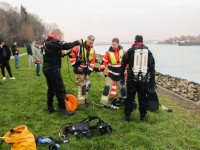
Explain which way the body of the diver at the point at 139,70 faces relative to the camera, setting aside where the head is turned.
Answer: away from the camera

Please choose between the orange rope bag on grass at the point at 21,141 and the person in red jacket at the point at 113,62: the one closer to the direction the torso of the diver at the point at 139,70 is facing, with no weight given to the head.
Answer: the person in red jacket

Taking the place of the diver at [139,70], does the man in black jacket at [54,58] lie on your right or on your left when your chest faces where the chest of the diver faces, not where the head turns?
on your left

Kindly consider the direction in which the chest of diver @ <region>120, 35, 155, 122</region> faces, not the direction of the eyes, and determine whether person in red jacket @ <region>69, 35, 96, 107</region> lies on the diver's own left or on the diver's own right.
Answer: on the diver's own left

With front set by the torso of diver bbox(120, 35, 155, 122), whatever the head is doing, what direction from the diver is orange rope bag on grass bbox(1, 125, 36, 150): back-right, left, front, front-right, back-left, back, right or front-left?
back-left

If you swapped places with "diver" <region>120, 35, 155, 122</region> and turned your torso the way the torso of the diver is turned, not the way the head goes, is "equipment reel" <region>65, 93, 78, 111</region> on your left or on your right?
on your left

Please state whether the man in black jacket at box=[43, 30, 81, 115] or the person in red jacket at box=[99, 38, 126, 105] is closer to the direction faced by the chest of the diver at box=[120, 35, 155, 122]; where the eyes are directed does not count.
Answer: the person in red jacket

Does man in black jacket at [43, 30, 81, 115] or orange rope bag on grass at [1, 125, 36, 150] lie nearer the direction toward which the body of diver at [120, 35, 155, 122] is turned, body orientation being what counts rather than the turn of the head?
the man in black jacket

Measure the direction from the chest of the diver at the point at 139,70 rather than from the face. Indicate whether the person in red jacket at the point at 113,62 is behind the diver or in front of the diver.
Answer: in front
